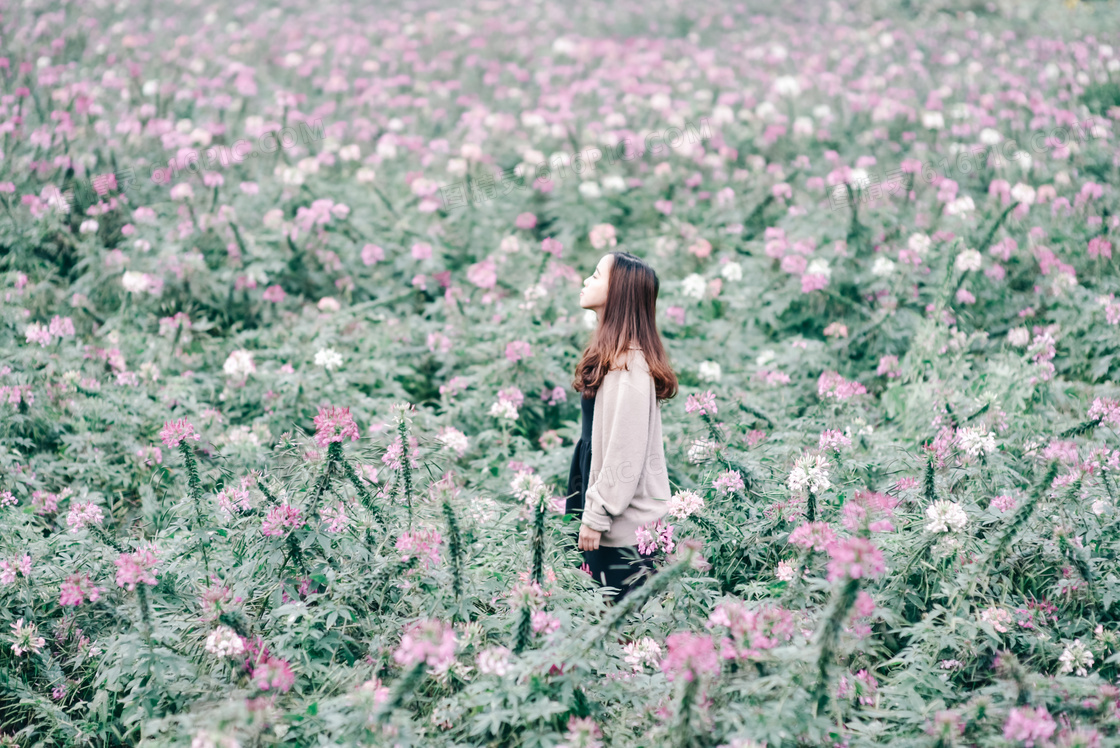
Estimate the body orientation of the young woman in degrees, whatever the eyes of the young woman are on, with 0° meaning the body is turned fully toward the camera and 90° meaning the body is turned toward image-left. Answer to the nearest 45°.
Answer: approximately 90°

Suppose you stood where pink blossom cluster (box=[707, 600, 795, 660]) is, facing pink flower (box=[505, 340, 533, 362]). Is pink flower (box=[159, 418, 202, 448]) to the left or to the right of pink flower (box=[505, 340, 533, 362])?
left

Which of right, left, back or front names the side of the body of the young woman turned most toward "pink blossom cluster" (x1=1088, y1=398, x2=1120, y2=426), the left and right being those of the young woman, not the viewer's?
back

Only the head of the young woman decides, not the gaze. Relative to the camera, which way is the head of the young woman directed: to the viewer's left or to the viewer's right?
to the viewer's left
